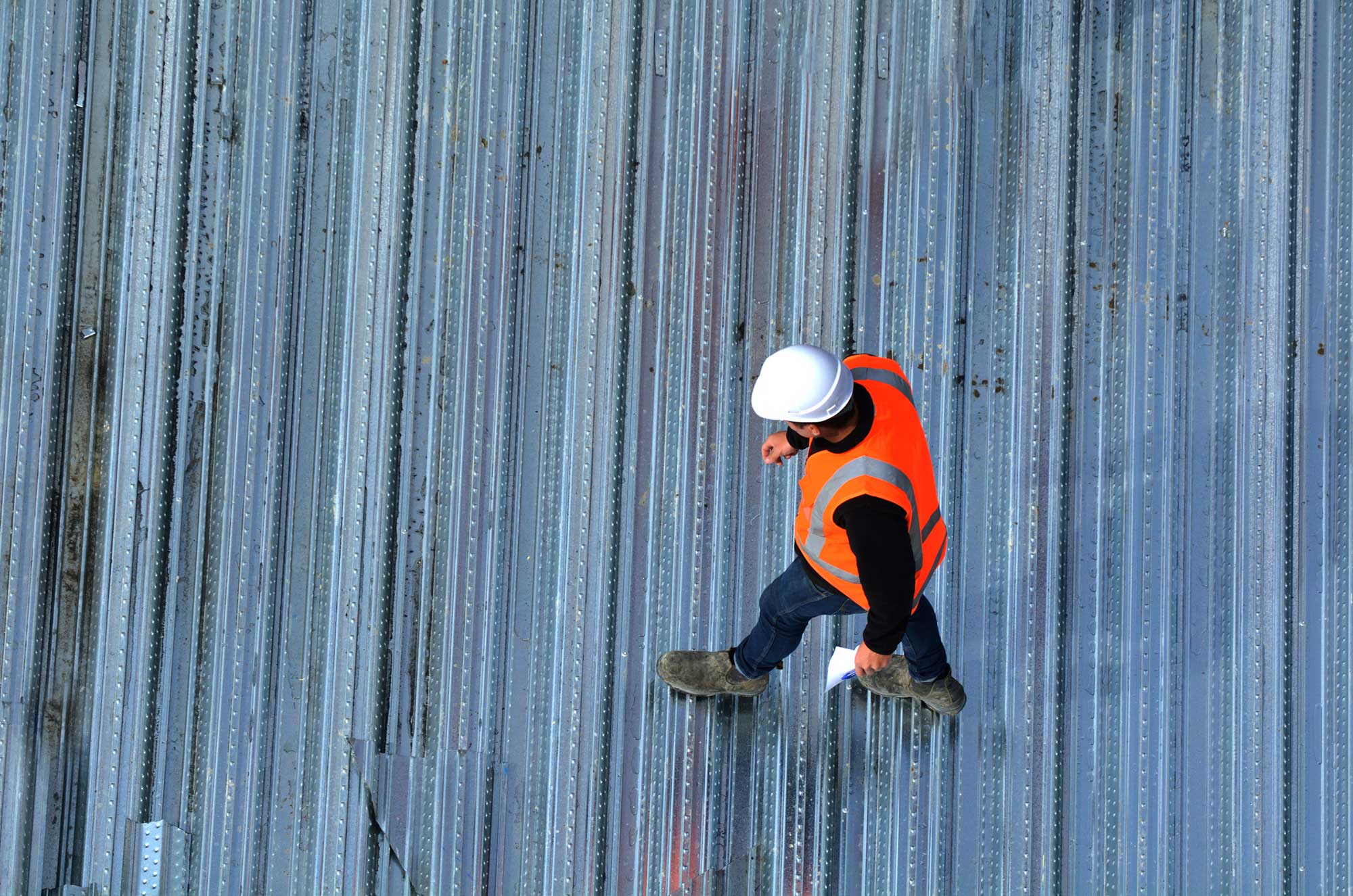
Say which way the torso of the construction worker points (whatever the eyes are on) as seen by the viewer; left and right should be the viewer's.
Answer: facing to the left of the viewer
